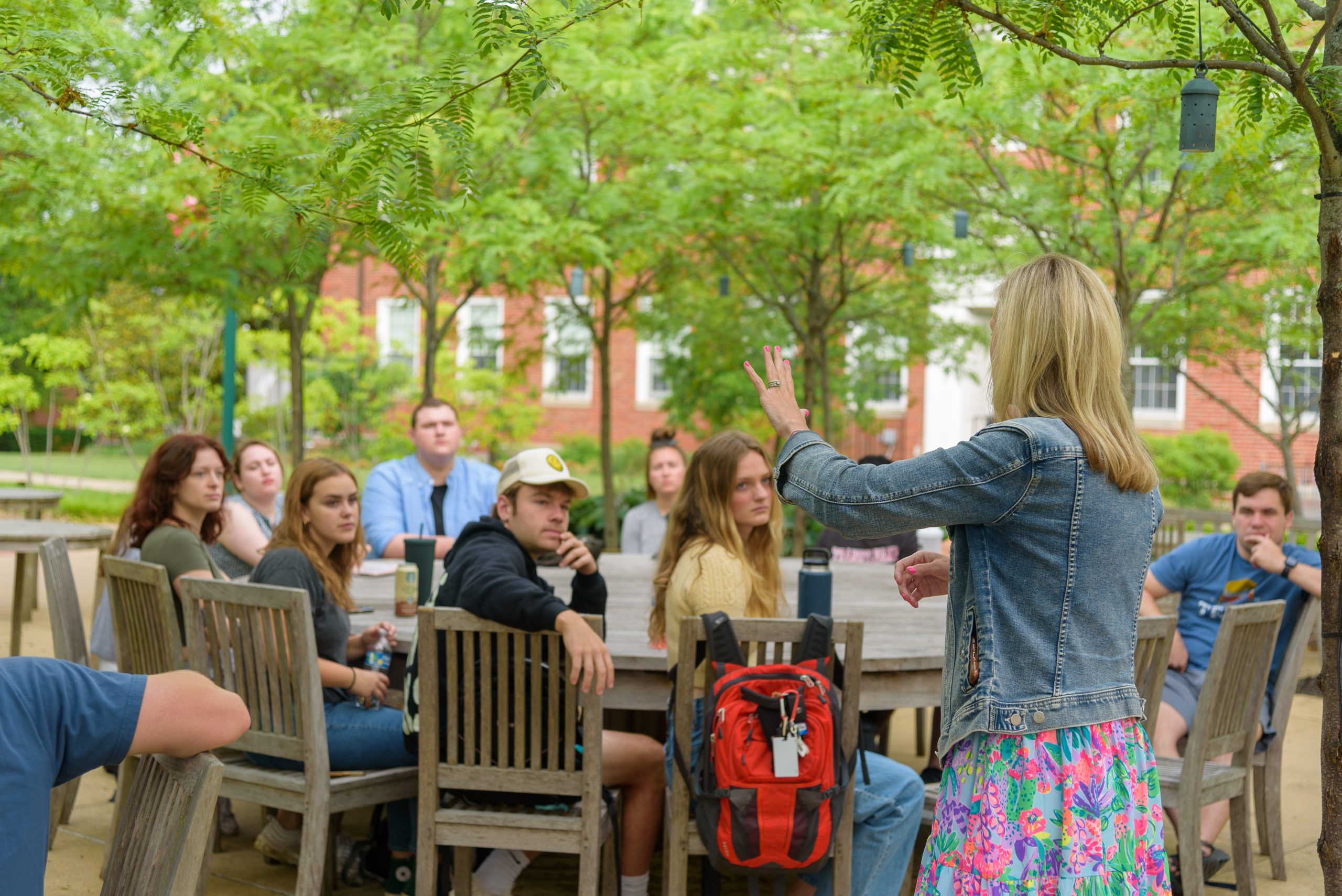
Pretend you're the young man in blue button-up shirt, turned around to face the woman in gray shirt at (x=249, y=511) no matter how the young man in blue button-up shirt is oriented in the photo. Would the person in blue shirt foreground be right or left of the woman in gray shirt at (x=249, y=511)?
left

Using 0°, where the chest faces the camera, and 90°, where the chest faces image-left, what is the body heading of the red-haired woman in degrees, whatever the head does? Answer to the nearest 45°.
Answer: approximately 270°

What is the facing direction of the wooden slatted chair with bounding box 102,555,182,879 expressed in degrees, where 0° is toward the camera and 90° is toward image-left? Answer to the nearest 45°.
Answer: approximately 225°

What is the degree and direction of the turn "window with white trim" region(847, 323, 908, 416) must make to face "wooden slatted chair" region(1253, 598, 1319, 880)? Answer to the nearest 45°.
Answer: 0° — it already faces it

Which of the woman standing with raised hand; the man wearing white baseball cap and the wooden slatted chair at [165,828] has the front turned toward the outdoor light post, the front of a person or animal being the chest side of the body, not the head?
the woman standing with raised hand

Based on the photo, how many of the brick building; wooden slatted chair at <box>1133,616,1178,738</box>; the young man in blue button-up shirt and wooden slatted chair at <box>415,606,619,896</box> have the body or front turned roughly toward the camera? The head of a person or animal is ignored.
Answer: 2

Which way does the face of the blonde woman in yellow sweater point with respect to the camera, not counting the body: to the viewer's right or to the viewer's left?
to the viewer's right

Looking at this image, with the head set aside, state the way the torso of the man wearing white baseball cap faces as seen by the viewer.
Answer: to the viewer's right

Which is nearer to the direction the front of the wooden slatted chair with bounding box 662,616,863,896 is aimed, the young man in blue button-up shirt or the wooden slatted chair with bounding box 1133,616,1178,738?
the young man in blue button-up shirt

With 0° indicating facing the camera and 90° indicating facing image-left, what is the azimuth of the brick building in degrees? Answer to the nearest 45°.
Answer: approximately 0°

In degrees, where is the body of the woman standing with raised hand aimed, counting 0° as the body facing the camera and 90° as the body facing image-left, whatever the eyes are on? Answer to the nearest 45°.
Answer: approximately 135°

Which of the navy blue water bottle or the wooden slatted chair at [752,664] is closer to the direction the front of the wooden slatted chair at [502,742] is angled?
the navy blue water bottle

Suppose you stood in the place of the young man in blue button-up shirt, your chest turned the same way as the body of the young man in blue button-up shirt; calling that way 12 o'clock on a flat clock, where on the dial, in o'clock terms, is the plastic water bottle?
The plastic water bottle is roughly at 12 o'clock from the young man in blue button-up shirt.
